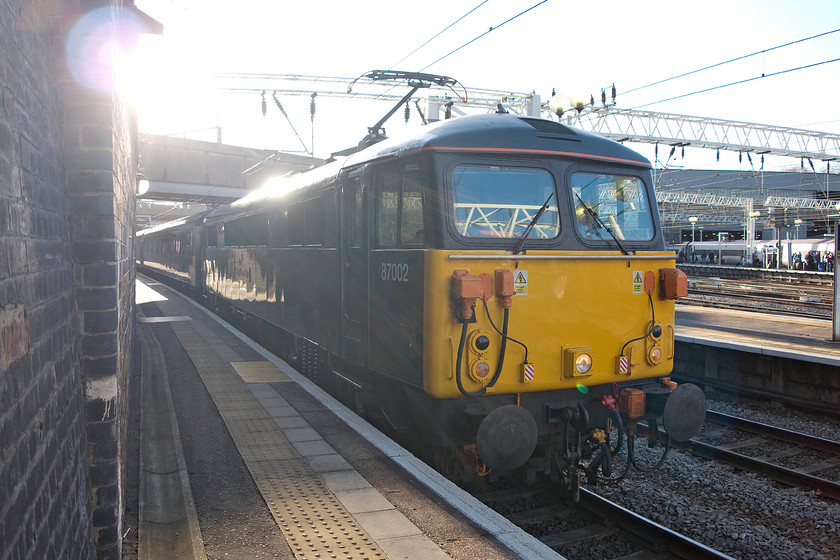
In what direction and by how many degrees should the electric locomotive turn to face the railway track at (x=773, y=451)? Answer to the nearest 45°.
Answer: approximately 90° to its left

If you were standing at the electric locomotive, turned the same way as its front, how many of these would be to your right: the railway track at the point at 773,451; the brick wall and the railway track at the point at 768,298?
1

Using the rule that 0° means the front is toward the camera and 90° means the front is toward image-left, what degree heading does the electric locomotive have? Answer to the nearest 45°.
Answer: approximately 315°

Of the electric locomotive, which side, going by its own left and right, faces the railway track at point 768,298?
left

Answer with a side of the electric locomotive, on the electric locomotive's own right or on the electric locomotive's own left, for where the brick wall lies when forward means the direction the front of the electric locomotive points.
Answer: on the electric locomotive's own right
